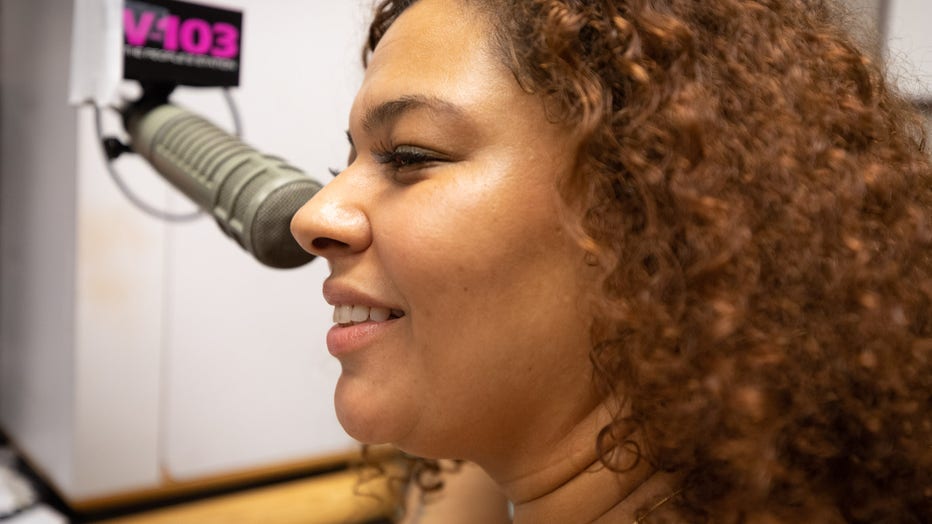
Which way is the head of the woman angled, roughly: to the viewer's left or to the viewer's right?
to the viewer's left

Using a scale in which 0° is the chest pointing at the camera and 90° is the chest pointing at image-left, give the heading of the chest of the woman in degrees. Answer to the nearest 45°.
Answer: approximately 90°
